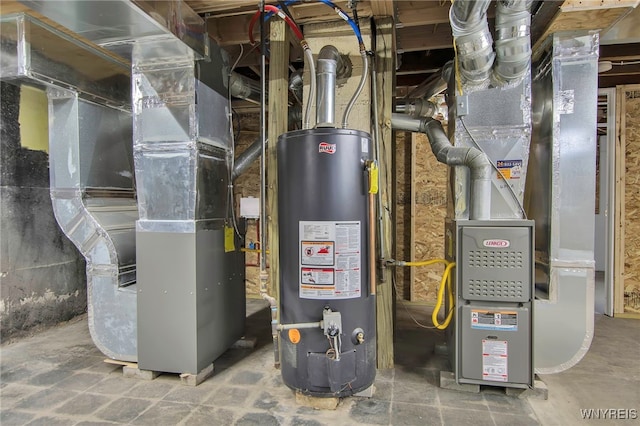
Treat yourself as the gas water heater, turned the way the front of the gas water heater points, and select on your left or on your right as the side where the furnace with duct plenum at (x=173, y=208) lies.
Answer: on your right

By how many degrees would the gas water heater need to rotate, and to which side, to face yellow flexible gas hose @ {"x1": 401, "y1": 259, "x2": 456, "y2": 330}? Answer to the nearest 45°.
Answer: approximately 135° to its left

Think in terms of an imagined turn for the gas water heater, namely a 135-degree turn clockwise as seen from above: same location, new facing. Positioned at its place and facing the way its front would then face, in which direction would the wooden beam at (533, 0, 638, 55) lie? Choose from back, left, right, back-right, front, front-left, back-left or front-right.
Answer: back-right

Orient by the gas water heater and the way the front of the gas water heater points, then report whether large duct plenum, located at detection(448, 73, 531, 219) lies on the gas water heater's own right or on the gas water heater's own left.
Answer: on the gas water heater's own left

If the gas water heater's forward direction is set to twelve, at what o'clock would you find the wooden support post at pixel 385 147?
The wooden support post is roughly at 7 o'clock from the gas water heater.

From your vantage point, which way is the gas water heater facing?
toward the camera

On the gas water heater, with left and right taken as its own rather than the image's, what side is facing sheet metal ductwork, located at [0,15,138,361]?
right
